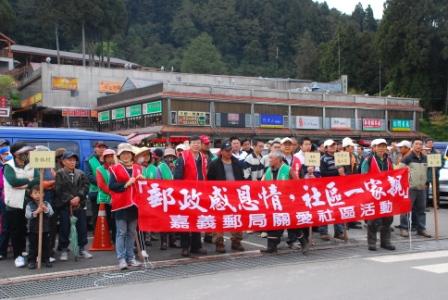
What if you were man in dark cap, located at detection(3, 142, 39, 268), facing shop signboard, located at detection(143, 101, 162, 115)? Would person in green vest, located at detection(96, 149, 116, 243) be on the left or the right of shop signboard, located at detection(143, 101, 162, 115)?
right

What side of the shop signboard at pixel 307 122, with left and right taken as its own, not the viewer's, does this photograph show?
front

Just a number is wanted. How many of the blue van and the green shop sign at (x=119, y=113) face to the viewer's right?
1

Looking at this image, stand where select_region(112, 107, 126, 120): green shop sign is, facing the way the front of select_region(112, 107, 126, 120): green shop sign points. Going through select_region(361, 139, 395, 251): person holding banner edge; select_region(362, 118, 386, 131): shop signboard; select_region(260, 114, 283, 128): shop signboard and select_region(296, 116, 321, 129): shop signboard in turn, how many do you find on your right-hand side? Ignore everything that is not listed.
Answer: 0

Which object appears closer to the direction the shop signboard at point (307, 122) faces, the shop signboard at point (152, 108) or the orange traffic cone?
the orange traffic cone

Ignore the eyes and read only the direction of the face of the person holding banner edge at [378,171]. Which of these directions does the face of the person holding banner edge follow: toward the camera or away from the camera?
toward the camera

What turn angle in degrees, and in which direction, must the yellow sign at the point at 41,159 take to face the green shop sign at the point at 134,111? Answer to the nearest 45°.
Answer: approximately 180°

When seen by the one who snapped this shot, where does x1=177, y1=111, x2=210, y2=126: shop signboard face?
facing the viewer

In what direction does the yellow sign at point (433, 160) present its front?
toward the camera

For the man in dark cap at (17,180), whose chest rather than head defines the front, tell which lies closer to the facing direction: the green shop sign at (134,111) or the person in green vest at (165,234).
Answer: the person in green vest

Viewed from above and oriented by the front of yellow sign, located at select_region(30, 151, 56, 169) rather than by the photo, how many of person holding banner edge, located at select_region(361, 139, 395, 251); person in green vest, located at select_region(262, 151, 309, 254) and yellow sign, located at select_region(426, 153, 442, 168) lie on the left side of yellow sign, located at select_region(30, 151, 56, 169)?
3

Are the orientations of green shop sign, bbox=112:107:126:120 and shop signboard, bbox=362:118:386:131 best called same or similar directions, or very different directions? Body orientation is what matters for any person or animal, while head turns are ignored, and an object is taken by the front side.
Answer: same or similar directions

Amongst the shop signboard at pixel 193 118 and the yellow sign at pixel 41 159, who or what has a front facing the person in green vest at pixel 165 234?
the shop signboard

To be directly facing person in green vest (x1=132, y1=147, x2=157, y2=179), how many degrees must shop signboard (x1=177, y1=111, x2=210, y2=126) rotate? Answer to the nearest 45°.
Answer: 0° — it already faces them

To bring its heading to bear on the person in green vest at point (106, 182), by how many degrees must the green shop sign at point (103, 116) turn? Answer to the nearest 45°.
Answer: approximately 45° to its left

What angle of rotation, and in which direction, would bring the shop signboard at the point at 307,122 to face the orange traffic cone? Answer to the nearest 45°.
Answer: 0° — it already faces it

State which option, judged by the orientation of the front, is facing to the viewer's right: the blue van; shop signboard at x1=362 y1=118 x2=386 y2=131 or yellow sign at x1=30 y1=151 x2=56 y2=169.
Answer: the blue van

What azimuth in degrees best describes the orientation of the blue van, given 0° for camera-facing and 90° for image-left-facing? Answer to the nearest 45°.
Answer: approximately 270°

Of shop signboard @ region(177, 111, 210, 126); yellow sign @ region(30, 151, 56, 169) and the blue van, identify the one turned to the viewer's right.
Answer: the blue van

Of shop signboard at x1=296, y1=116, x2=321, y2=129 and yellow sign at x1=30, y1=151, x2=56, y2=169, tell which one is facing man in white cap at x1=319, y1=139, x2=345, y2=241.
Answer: the shop signboard

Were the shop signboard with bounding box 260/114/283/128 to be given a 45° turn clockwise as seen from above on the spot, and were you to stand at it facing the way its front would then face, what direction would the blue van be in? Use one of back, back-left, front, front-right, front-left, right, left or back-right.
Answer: front-left
